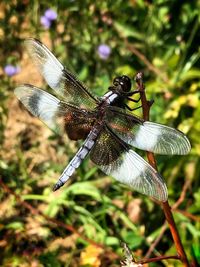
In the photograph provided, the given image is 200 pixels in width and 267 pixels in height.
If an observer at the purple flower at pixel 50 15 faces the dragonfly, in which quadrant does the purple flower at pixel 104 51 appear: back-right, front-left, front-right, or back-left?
front-left

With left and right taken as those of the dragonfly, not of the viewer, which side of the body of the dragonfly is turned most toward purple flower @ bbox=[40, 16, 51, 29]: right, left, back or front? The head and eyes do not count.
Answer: left

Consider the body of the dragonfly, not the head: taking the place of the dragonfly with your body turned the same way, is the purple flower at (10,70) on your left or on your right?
on your left

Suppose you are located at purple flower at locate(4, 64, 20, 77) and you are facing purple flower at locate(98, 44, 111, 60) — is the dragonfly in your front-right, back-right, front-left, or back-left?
front-right

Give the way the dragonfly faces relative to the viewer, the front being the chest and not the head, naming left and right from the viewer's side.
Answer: facing away from the viewer and to the right of the viewer

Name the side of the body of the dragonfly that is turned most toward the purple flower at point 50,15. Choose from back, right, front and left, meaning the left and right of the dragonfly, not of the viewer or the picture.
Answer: left

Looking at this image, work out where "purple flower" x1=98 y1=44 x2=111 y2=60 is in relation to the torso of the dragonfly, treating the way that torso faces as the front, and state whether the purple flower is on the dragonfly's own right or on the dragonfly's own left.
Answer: on the dragonfly's own left

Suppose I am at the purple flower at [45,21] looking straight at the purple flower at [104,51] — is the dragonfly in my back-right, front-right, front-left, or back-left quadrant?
front-right
